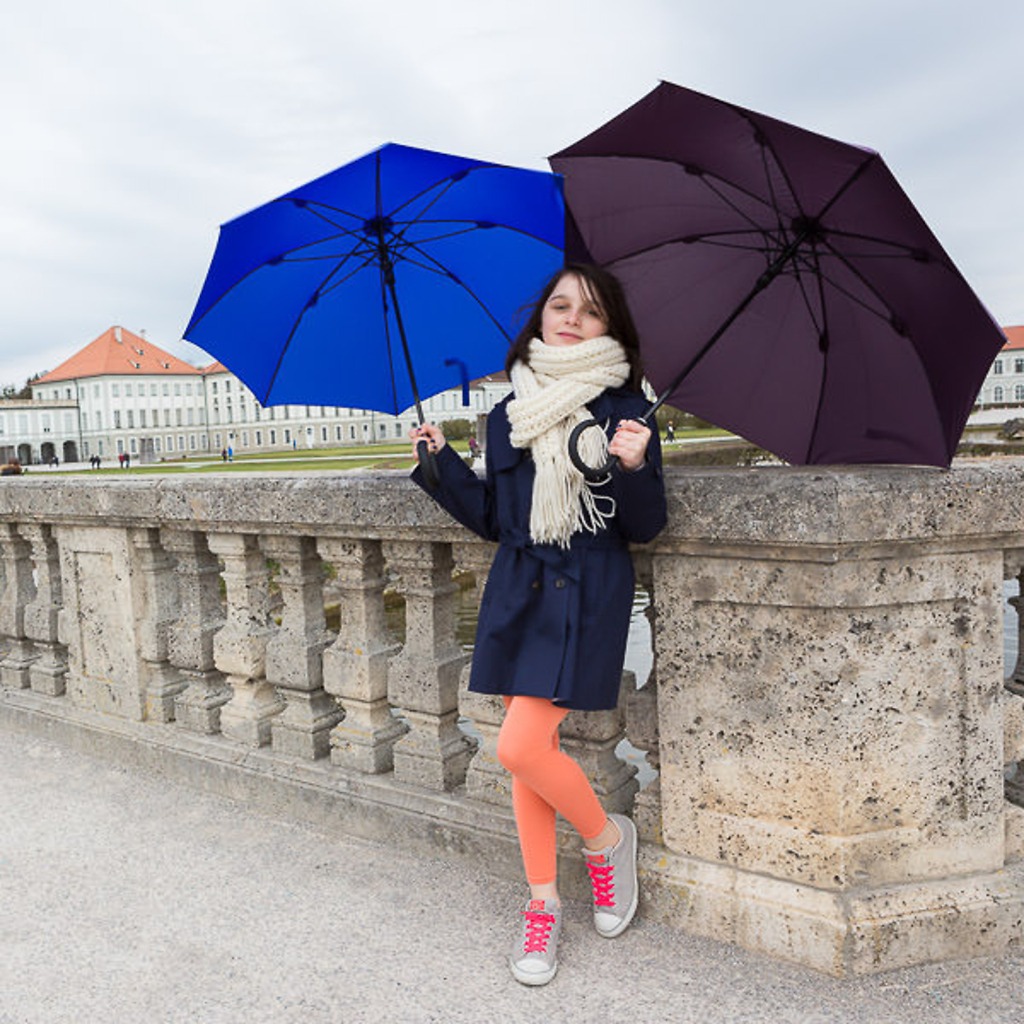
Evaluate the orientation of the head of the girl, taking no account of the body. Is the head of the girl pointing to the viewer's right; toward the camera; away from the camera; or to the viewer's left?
toward the camera

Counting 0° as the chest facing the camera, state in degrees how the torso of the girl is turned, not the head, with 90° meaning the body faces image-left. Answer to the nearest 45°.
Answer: approximately 0°
